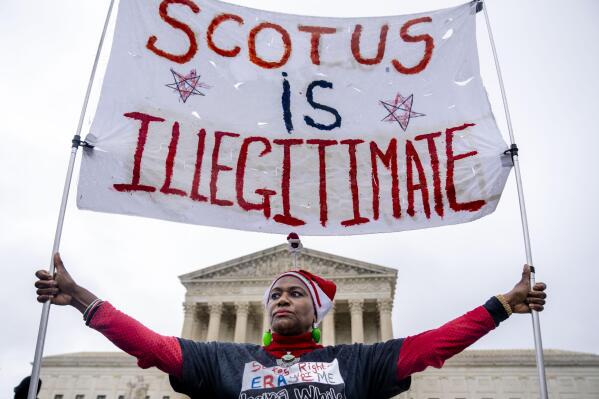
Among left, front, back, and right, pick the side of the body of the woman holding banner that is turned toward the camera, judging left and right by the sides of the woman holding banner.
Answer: front

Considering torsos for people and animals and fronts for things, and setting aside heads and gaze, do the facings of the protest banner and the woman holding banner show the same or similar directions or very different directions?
same or similar directions

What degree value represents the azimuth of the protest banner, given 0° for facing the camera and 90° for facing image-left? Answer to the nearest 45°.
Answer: approximately 0°

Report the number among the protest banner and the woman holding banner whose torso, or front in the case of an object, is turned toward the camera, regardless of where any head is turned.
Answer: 2
